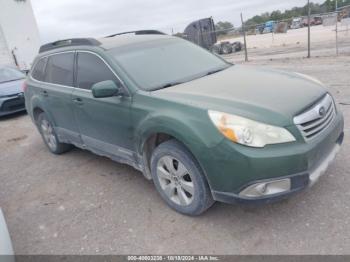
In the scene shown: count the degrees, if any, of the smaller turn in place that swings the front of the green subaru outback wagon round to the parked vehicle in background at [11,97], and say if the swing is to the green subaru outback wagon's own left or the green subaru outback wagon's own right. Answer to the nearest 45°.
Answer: approximately 180°

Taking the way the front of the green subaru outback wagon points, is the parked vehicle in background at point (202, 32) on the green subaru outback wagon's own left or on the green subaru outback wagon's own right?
on the green subaru outback wagon's own left

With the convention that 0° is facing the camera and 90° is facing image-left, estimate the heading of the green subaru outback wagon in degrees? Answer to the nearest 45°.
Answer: approximately 315°

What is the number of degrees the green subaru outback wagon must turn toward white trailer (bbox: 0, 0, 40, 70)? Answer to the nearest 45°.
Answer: approximately 180°
